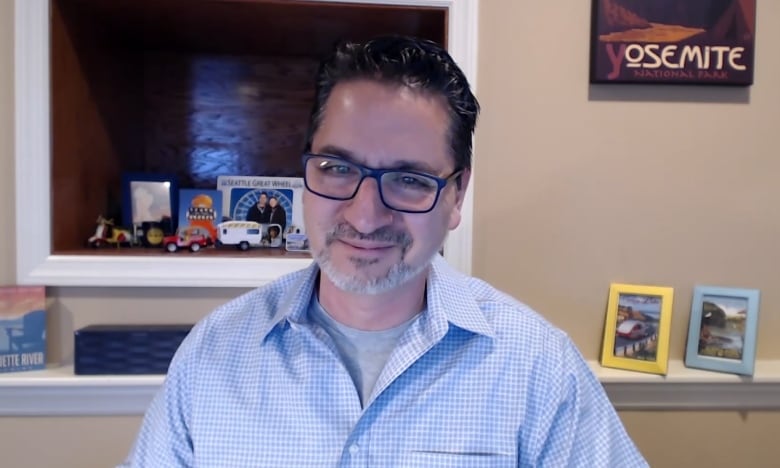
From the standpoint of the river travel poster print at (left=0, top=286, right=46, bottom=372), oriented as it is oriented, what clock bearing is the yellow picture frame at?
The yellow picture frame is roughly at 10 o'clock from the river travel poster print.

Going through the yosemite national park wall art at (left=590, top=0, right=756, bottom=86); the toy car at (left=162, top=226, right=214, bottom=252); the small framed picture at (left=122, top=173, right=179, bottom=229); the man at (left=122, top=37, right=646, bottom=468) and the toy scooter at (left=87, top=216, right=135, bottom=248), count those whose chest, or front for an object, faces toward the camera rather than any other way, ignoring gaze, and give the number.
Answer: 3

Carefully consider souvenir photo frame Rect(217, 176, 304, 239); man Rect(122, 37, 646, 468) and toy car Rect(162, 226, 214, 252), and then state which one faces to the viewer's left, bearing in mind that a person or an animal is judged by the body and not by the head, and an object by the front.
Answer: the toy car

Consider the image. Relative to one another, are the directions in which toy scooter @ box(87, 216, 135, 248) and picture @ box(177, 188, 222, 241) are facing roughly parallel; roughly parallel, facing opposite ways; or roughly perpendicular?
roughly perpendicular

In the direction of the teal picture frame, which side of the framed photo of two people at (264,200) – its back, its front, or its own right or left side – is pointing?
left

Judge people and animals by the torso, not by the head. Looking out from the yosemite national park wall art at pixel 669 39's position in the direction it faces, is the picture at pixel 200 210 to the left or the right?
on its right

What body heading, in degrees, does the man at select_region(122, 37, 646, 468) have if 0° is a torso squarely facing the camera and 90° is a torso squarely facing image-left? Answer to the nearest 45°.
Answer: approximately 0°

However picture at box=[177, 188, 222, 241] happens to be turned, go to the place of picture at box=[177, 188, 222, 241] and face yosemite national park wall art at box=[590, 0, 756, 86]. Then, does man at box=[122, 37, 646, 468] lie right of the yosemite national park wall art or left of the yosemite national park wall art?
right

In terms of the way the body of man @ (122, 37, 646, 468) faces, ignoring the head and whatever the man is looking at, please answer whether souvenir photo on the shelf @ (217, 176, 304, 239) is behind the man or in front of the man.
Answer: behind
